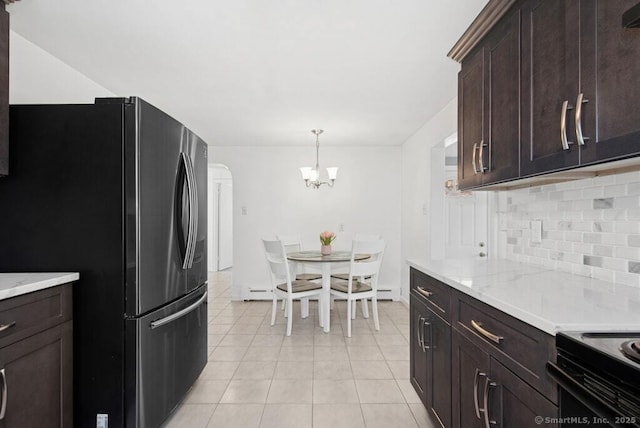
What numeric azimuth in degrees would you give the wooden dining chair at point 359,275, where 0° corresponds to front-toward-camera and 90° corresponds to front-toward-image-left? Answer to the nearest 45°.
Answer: approximately 135°

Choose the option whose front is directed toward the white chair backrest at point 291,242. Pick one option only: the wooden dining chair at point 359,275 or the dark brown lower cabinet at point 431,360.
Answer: the wooden dining chair

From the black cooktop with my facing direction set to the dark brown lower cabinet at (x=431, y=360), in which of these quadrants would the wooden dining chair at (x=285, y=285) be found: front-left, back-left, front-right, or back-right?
front-left

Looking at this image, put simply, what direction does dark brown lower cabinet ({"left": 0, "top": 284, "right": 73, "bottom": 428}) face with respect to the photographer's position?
facing the viewer and to the right of the viewer

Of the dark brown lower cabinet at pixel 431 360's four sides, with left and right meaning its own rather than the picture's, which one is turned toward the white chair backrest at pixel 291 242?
right

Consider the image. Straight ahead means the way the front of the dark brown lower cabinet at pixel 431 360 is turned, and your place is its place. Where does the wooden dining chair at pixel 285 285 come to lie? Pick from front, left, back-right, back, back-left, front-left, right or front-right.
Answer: right

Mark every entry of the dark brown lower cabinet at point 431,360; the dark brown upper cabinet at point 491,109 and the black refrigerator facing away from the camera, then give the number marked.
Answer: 0

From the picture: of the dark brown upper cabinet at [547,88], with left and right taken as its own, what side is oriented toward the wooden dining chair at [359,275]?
right

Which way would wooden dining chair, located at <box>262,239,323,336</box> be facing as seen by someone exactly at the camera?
facing away from the viewer and to the right of the viewer

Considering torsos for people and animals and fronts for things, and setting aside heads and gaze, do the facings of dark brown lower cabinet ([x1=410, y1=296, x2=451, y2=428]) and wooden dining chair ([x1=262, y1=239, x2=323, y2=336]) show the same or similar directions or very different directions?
very different directions

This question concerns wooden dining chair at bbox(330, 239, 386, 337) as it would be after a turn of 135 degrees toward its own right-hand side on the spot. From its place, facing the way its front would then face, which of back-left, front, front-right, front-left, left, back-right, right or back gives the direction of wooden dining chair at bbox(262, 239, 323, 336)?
back

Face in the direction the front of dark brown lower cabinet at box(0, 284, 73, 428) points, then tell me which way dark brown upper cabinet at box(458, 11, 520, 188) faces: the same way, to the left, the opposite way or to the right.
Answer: the opposite way

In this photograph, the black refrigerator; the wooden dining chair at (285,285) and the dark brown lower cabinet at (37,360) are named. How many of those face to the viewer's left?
0

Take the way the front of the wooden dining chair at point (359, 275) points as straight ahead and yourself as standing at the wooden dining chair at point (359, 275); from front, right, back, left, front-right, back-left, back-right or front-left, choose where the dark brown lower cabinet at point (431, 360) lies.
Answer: back-left

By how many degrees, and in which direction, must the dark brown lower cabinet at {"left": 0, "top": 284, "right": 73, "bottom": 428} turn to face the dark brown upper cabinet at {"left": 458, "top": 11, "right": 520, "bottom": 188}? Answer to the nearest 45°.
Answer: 0° — it already faces it
